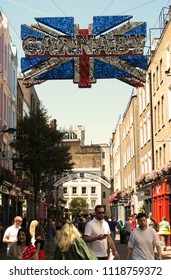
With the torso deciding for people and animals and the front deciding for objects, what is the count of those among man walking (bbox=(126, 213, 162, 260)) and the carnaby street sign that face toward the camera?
2

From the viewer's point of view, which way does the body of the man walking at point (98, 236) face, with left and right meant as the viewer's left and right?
facing the viewer and to the right of the viewer

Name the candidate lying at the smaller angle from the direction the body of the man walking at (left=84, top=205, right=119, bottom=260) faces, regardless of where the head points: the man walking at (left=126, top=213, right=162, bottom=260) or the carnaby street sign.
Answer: the man walking

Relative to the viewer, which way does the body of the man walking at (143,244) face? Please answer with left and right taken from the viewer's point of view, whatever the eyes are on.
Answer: facing the viewer

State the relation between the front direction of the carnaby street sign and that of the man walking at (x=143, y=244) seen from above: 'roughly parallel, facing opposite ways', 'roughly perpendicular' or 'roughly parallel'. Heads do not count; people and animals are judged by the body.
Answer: roughly parallel

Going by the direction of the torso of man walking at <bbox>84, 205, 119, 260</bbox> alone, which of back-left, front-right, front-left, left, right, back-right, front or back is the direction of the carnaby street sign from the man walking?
back-left

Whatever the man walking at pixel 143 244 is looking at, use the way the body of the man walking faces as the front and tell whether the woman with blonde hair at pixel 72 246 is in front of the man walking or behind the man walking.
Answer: in front

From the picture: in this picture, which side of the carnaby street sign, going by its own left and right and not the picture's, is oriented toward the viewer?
front

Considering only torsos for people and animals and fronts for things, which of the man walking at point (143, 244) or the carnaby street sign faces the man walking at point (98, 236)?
the carnaby street sign

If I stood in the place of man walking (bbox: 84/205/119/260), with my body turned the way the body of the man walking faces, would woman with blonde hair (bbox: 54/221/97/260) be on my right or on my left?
on my right

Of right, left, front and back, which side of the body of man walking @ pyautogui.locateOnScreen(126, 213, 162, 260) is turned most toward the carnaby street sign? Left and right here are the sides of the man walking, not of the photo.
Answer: back

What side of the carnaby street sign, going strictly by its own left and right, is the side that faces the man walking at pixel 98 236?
front

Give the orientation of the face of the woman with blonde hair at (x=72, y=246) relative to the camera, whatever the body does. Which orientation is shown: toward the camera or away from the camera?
away from the camera
